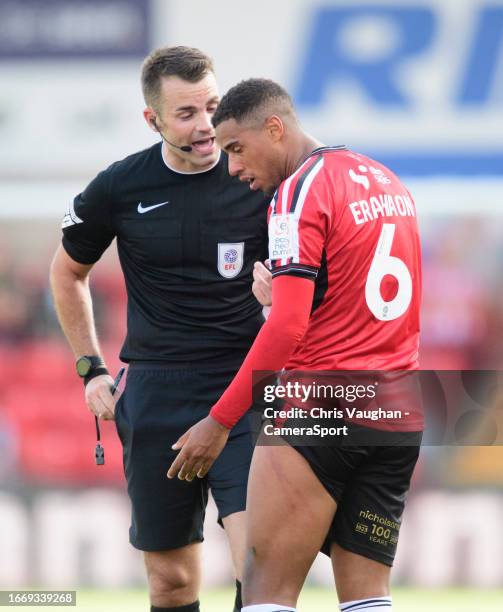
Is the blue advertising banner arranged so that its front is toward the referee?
yes

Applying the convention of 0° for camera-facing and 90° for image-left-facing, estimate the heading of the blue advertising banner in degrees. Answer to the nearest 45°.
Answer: approximately 0°

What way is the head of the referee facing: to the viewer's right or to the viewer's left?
to the viewer's right
